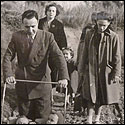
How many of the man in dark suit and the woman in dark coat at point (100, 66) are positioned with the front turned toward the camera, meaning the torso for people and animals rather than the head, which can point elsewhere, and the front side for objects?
2

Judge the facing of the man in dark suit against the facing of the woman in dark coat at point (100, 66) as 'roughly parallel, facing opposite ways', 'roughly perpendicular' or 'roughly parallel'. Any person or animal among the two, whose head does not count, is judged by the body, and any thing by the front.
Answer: roughly parallel

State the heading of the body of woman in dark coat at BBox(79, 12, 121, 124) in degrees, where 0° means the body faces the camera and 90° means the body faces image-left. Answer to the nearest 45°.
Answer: approximately 0°

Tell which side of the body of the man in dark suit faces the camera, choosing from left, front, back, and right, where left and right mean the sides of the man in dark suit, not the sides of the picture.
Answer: front

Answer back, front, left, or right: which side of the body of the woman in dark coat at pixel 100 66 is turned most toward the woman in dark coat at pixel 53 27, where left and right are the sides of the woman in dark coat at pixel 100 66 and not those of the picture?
right

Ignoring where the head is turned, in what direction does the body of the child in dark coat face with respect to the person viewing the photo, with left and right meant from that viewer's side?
facing the viewer and to the left of the viewer

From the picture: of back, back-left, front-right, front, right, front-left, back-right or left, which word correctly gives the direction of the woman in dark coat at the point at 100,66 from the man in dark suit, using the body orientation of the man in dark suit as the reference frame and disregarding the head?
left
